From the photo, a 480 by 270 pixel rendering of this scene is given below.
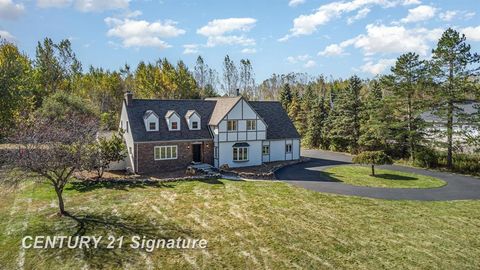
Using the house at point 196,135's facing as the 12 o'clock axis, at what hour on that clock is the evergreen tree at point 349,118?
The evergreen tree is roughly at 8 o'clock from the house.

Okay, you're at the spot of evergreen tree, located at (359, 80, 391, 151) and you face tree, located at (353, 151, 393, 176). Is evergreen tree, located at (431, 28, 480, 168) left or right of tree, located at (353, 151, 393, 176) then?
left

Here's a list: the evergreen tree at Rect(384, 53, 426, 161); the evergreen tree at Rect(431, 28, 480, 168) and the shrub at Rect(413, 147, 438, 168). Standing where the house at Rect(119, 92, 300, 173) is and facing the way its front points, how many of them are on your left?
3

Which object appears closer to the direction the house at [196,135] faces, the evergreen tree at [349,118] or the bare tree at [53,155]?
the bare tree

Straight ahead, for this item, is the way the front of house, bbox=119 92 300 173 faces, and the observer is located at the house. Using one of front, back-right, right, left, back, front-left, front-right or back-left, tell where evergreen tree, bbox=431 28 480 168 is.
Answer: left

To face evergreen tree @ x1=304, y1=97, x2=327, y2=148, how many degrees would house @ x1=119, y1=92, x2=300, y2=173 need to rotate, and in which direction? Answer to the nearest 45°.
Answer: approximately 135° to its left

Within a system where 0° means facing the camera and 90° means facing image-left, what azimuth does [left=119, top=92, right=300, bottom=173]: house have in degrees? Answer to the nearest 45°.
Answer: approximately 0°

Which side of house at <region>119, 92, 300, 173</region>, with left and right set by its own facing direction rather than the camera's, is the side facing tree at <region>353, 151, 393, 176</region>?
left

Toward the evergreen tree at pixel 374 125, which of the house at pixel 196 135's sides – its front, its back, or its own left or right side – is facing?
left
